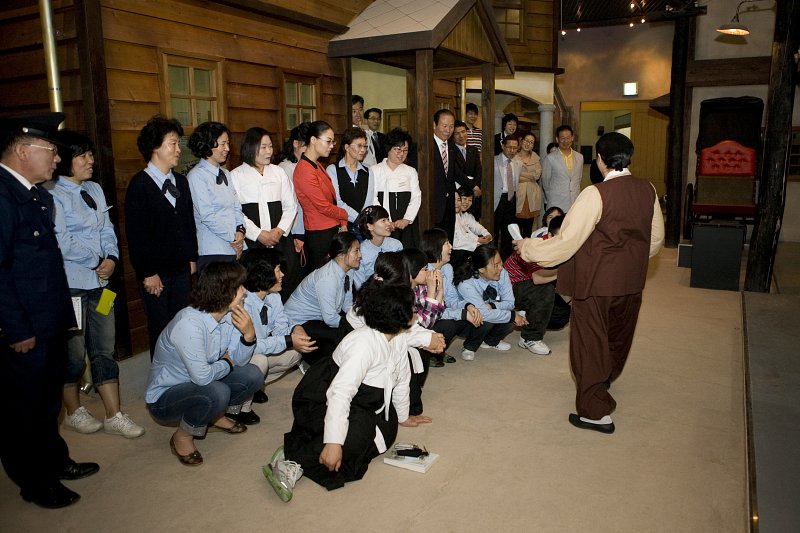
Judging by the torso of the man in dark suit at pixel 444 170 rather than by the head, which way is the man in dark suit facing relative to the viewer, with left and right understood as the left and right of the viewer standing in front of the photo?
facing the viewer and to the right of the viewer

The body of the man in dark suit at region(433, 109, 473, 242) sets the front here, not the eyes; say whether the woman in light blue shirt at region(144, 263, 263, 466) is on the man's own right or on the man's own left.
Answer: on the man's own right

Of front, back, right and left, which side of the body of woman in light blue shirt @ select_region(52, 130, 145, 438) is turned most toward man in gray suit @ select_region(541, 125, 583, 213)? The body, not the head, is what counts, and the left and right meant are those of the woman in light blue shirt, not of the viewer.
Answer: left

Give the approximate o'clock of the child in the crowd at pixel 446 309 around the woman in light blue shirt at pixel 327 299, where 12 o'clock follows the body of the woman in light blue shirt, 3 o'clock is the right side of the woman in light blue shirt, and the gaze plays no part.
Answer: The child in the crowd is roughly at 11 o'clock from the woman in light blue shirt.

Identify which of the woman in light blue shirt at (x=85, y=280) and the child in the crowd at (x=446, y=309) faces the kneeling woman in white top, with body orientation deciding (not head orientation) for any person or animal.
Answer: the woman in light blue shirt

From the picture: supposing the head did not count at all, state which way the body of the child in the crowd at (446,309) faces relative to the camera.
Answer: to the viewer's right

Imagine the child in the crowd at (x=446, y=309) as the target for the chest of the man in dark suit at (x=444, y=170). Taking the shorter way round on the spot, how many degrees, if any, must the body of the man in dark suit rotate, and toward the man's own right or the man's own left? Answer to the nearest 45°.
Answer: approximately 45° to the man's own right

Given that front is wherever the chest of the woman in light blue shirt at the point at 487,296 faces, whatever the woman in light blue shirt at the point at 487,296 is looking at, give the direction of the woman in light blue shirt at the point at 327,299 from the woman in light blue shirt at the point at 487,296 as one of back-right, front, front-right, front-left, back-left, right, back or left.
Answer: right

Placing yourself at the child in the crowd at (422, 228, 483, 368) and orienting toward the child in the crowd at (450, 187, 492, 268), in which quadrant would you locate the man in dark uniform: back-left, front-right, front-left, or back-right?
back-left

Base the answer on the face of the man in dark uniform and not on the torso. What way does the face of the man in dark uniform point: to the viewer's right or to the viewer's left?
to the viewer's right

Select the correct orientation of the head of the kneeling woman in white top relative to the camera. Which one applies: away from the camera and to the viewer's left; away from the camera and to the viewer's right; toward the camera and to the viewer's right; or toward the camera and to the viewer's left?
away from the camera and to the viewer's right

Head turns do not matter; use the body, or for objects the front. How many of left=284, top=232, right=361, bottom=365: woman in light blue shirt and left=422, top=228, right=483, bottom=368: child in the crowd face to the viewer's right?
2

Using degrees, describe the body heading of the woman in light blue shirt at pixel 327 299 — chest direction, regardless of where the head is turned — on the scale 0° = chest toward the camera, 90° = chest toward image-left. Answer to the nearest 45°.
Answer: approximately 270°

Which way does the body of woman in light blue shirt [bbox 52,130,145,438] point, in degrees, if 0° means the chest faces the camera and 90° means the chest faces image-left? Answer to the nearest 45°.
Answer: approximately 315°

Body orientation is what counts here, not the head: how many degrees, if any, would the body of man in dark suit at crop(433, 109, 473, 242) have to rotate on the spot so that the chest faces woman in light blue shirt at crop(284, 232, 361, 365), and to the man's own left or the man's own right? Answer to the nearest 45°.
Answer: approximately 45° to the man's own right
